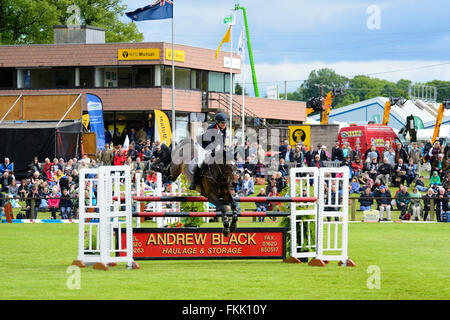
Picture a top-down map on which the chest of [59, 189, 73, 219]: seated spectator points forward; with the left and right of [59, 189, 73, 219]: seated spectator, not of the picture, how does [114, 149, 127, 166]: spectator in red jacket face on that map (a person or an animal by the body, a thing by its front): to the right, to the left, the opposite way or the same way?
the same way

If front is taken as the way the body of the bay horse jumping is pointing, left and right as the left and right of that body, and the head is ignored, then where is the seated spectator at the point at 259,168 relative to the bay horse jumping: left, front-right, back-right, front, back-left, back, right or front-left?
back-left

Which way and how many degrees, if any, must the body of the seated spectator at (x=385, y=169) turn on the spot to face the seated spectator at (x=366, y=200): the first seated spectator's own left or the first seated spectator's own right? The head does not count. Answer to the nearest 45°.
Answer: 0° — they already face them

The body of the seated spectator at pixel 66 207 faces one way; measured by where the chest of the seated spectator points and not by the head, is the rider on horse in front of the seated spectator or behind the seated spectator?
in front

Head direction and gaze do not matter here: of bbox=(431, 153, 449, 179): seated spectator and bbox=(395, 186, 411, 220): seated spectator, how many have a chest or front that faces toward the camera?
2

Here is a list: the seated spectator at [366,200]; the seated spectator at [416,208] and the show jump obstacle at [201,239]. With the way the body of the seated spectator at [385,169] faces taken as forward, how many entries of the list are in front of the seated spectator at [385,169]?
3

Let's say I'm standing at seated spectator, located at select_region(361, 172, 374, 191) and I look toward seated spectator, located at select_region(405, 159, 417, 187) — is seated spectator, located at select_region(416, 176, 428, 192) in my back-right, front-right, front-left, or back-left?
front-right

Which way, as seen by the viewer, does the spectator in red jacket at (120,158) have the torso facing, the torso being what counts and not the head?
toward the camera

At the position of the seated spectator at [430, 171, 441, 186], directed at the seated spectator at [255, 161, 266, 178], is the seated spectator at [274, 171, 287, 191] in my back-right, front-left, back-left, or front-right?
front-left

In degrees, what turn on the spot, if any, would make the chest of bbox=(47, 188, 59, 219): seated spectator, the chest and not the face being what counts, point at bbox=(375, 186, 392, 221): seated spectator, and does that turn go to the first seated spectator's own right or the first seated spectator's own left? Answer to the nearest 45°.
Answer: approximately 90° to the first seated spectator's own left

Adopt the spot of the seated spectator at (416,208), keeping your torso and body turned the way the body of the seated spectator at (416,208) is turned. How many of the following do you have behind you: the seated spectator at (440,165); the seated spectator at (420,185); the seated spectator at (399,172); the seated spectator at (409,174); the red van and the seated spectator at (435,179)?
6

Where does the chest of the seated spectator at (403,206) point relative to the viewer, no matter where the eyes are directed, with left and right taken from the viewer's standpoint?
facing the viewer

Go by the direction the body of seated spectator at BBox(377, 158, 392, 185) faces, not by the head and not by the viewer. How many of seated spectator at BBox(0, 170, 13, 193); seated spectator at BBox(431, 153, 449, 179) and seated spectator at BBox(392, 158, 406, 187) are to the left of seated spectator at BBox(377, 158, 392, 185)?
2

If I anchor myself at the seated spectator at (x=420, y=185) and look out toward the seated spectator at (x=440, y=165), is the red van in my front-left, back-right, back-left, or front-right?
front-left

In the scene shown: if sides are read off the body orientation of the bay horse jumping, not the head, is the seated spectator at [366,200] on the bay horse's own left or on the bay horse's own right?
on the bay horse's own left

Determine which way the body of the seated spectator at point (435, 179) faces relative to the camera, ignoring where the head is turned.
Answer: toward the camera

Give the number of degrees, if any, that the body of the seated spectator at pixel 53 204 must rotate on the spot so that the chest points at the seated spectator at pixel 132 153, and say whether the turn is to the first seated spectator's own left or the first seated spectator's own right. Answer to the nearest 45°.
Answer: approximately 135° to the first seated spectator's own left

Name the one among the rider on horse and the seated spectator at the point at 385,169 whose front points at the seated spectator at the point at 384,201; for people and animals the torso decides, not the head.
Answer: the seated spectator at the point at 385,169

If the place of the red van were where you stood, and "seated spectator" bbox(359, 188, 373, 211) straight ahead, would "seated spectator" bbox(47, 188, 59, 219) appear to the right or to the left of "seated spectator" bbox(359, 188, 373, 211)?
right

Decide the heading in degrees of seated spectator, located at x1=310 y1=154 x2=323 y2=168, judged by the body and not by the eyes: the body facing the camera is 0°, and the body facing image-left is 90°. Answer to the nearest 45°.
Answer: approximately 0°
